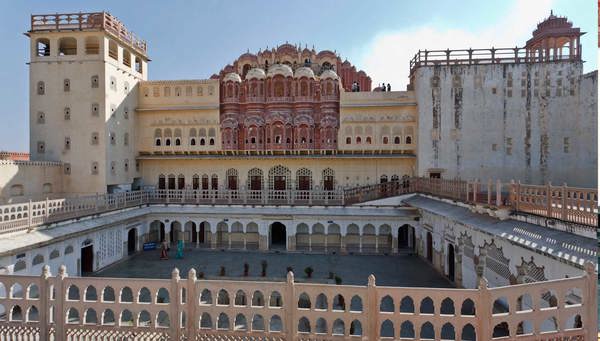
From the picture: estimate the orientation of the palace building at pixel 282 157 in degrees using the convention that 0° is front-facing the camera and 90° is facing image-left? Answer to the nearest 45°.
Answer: approximately 0°
